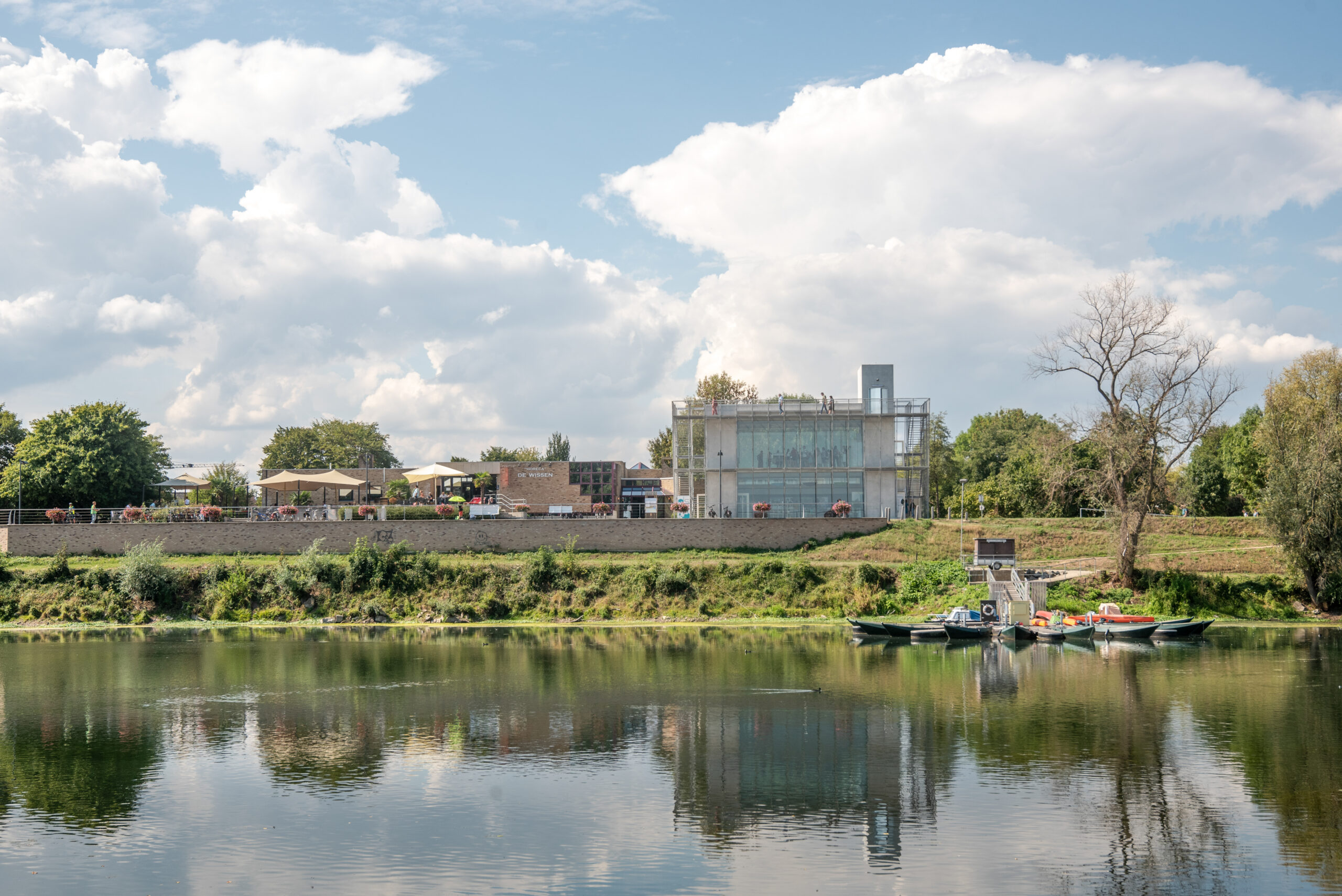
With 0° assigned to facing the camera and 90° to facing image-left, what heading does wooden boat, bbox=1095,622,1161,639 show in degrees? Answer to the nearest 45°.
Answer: approximately 270°

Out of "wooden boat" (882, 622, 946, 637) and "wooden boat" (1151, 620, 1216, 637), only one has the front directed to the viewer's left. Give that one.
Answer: "wooden boat" (882, 622, 946, 637)

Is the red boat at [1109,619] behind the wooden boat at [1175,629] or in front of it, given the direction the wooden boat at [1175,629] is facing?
behind

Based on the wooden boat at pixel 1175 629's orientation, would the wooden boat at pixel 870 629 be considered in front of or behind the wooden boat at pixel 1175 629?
behind

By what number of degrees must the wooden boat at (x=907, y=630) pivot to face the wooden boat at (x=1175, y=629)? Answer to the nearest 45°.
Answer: approximately 180°

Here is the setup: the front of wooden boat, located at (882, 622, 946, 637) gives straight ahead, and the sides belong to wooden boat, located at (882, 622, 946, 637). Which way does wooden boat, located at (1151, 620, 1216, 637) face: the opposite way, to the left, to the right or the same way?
the opposite way

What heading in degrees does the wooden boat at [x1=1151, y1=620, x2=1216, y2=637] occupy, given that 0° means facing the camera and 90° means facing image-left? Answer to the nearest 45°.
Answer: approximately 270°

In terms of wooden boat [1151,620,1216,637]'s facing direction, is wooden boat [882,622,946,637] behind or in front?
behind

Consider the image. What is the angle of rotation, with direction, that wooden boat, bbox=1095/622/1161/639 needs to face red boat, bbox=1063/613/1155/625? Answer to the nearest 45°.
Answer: approximately 135° to its left
